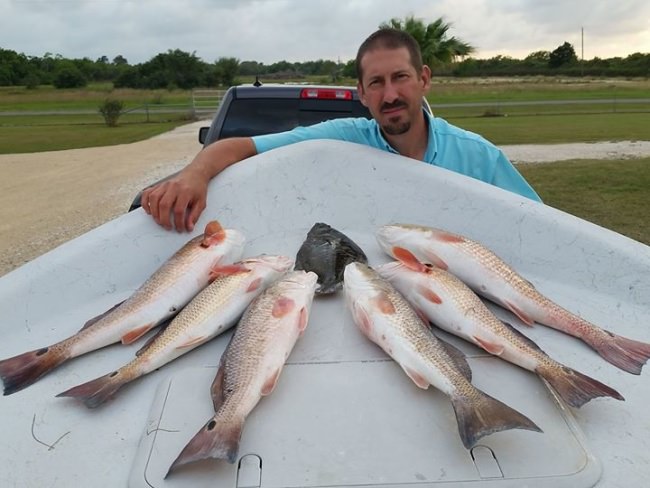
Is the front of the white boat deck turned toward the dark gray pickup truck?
yes

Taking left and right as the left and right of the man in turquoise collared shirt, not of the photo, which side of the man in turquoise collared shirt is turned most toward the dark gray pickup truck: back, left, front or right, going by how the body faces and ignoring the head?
back

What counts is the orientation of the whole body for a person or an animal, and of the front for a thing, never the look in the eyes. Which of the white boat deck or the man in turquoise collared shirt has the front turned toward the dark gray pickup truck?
the white boat deck

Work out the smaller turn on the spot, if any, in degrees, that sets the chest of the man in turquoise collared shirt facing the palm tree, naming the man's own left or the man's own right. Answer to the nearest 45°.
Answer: approximately 180°

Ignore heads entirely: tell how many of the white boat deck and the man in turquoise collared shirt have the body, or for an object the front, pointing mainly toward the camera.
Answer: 1

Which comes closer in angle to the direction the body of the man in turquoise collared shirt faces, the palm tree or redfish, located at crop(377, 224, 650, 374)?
the redfish

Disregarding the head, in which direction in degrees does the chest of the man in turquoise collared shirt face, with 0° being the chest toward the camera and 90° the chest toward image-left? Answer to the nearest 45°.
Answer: approximately 0°

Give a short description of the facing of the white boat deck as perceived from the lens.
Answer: facing away from the viewer

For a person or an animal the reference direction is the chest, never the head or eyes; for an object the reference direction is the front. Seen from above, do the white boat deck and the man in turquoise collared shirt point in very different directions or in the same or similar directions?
very different directions

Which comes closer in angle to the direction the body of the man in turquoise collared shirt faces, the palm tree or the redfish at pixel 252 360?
the redfish
